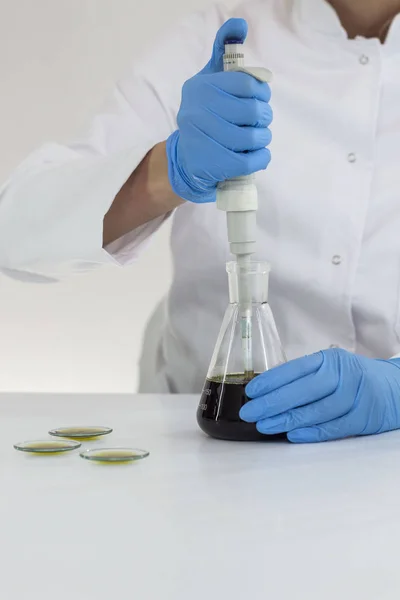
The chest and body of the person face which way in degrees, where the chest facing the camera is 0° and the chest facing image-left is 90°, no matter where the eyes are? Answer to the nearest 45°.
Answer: approximately 0°

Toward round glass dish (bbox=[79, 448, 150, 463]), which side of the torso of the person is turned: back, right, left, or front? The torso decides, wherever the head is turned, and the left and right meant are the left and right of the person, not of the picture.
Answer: front

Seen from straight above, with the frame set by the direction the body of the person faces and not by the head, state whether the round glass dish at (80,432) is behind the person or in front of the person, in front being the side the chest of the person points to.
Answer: in front

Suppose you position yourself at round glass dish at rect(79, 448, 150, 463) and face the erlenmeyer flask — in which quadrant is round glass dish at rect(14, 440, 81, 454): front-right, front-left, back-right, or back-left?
back-left

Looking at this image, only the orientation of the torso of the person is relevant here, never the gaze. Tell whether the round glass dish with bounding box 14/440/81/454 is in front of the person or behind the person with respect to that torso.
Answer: in front
